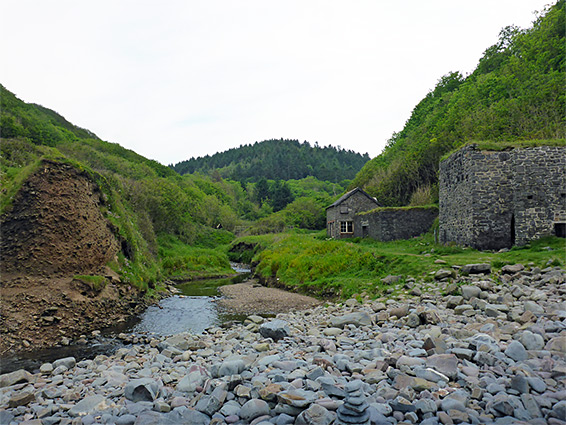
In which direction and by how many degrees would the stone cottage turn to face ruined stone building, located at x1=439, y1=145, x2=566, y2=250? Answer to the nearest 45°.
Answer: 0° — it already faces it

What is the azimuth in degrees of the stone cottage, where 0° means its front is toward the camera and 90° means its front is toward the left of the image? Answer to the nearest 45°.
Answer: approximately 0°
